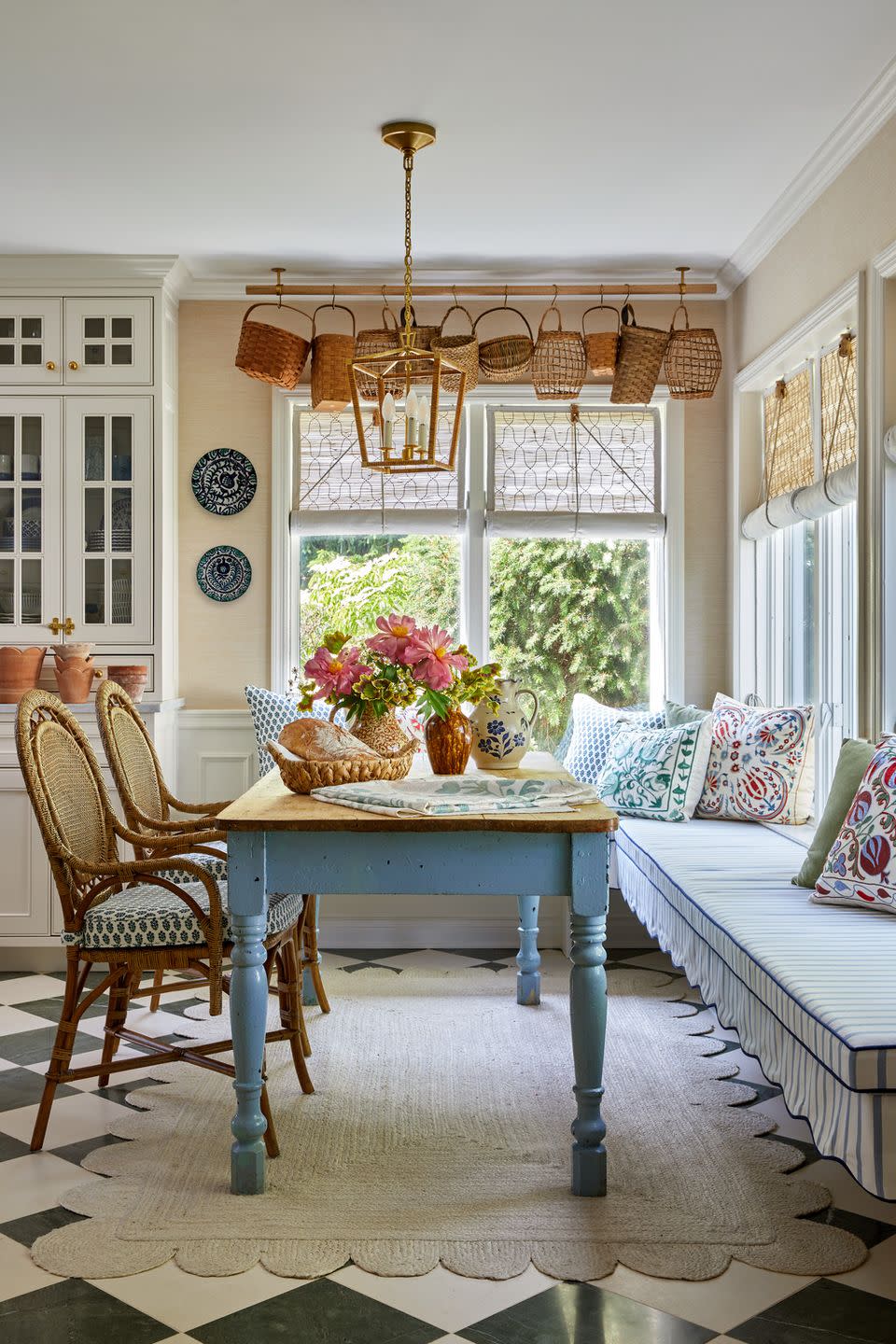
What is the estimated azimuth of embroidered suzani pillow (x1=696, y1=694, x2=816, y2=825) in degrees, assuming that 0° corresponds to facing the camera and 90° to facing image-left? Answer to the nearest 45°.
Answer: approximately 45°

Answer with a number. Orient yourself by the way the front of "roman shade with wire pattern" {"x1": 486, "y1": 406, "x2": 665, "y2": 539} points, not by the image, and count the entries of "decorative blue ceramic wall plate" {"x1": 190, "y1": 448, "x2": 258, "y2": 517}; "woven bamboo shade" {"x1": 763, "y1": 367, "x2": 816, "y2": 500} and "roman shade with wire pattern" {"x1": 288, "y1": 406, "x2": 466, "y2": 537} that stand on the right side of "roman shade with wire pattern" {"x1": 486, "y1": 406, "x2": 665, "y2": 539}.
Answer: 2

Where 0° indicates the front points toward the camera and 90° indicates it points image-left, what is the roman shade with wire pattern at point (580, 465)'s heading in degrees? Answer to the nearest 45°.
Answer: approximately 0°

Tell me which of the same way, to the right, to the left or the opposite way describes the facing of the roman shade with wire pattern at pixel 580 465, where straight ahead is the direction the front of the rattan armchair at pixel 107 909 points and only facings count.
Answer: to the right

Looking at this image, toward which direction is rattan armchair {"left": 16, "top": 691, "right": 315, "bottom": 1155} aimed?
to the viewer's right

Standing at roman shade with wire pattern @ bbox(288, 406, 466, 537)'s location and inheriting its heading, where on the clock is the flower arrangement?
The flower arrangement is roughly at 12 o'clock from the roman shade with wire pattern.
